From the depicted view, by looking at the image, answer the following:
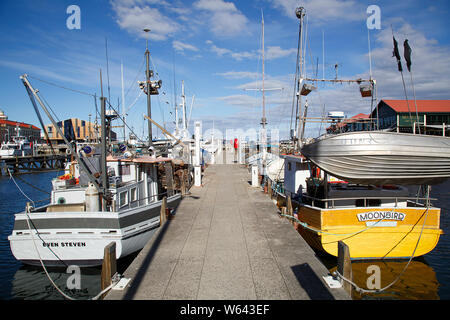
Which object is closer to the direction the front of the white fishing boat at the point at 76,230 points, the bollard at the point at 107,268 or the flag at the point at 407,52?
the flag

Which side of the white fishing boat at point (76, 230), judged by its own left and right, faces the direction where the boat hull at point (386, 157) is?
right

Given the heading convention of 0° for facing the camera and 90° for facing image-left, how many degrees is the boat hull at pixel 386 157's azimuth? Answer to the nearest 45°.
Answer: approximately 90°

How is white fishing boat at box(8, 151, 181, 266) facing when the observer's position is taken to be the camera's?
facing away from the viewer and to the right of the viewer

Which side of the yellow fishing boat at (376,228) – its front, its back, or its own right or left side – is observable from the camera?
back

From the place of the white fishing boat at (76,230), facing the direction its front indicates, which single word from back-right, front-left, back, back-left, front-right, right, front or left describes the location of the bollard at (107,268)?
back-right

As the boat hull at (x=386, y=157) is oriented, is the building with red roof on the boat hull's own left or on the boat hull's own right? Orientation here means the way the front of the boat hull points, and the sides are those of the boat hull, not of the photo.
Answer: on the boat hull's own right

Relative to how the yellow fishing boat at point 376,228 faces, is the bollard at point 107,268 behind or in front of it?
behind

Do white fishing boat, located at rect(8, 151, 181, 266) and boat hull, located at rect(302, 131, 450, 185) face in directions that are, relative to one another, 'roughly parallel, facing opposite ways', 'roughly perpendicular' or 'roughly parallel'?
roughly perpendicular

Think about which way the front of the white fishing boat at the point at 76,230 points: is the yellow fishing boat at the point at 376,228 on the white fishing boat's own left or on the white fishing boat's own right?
on the white fishing boat's own right
